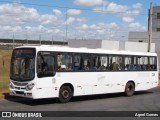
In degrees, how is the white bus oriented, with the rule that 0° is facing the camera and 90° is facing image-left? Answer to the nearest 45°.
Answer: approximately 45°
